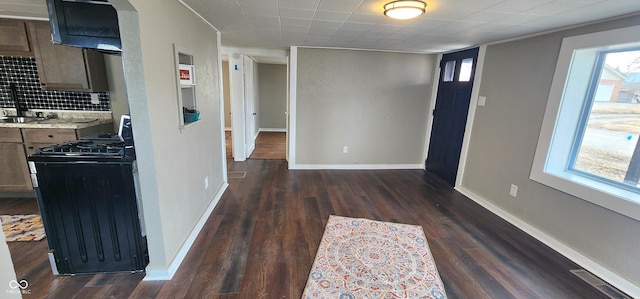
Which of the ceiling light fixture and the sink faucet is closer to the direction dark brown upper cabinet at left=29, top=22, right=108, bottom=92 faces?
the ceiling light fixture

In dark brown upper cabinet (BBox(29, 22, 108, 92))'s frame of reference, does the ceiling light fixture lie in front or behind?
in front

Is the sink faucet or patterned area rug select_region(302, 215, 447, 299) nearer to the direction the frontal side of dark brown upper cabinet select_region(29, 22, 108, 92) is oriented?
the patterned area rug
